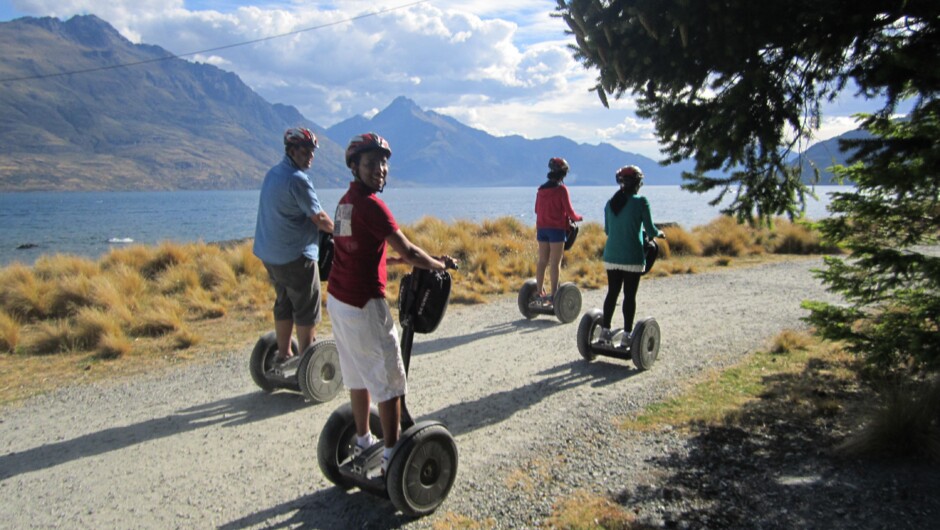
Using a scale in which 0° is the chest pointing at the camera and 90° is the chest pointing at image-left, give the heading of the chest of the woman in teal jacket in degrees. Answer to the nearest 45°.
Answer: approximately 225°

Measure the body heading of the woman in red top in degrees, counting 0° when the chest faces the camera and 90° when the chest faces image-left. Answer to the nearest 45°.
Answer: approximately 225°

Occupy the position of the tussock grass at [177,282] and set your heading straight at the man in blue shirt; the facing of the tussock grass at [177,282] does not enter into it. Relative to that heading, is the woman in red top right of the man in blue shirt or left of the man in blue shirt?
left

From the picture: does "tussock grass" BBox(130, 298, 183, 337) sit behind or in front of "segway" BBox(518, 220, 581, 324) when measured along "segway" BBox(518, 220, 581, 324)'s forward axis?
behind

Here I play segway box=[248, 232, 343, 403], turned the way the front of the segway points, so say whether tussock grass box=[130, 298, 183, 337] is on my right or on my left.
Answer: on my left

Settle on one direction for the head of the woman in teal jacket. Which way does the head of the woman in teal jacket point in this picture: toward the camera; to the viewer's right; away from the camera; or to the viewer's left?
away from the camera

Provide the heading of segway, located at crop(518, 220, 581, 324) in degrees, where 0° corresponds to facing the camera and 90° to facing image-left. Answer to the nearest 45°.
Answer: approximately 225°

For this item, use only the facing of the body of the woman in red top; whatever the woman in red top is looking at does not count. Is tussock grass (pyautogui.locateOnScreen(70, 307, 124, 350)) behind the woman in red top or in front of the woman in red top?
behind

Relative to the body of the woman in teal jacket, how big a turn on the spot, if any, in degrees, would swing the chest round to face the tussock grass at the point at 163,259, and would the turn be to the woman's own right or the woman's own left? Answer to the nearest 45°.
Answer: approximately 90° to the woman's own left

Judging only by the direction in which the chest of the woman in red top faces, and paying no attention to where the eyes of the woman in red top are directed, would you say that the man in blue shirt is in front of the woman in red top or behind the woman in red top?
behind

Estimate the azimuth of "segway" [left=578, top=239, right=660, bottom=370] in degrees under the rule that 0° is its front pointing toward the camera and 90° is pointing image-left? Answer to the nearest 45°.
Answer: approximately 225°

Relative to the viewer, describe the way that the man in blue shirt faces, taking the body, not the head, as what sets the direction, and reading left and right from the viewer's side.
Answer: facing away from the viewer and to the right of the viewer
